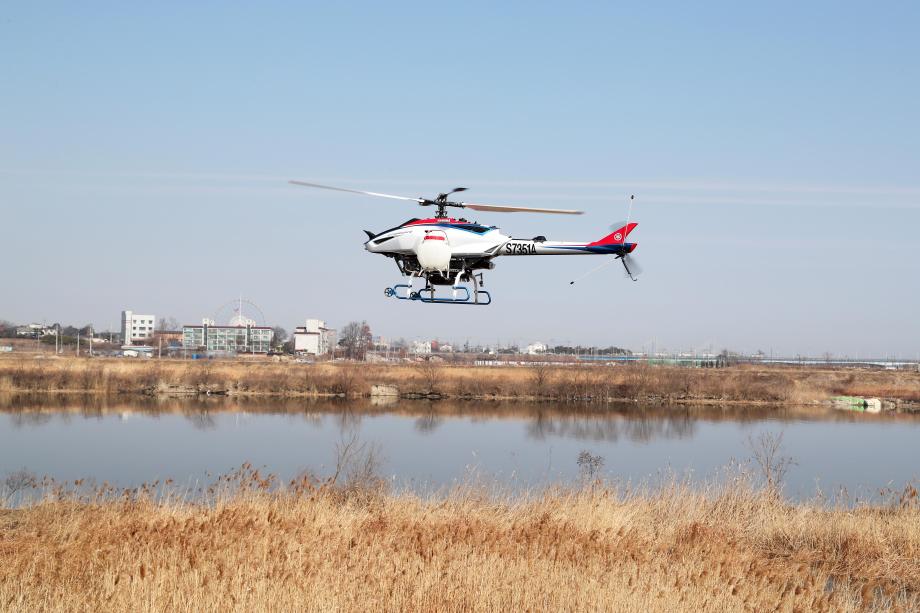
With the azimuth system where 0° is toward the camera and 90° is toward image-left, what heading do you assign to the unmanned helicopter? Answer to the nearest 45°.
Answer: approximately 90°
